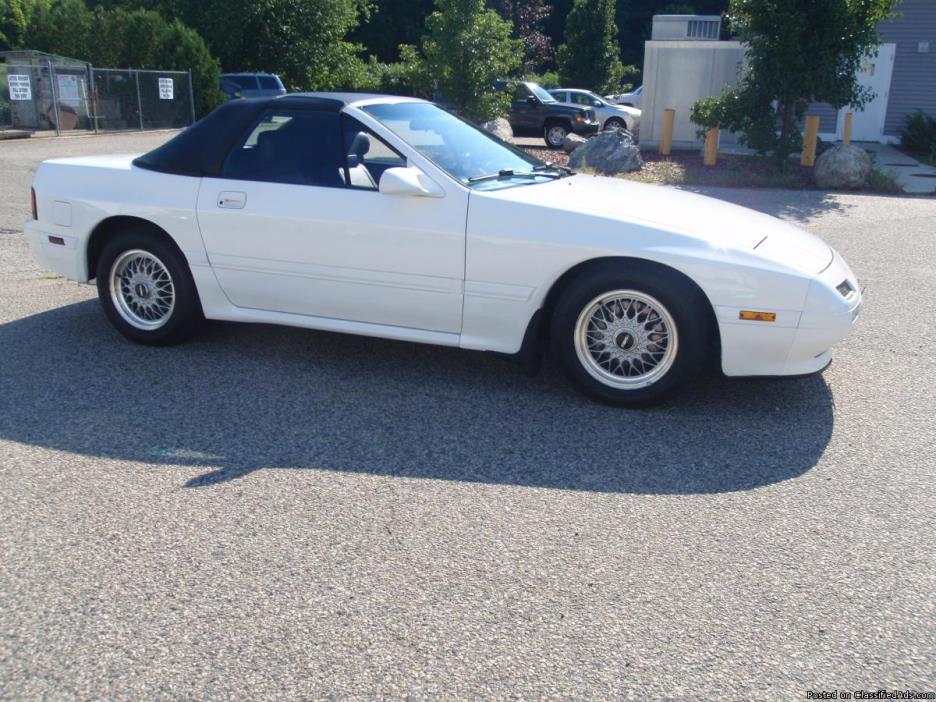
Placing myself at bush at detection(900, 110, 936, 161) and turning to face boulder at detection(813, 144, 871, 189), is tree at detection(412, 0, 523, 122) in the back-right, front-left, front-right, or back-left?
front-right

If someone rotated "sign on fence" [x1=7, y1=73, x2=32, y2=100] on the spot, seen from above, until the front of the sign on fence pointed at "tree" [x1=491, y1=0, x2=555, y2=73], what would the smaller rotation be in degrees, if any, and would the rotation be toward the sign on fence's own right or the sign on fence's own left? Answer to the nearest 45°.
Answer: approximately 135° to the sign on fence's own left

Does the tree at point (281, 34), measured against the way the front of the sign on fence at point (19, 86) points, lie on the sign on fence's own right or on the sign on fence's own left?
on the sign on fence's own left

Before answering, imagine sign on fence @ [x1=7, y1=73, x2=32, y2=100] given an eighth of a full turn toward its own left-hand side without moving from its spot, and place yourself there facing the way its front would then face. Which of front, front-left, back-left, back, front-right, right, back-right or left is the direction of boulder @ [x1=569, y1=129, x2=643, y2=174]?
front

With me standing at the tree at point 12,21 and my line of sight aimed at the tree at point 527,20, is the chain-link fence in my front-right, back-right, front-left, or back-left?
front-right

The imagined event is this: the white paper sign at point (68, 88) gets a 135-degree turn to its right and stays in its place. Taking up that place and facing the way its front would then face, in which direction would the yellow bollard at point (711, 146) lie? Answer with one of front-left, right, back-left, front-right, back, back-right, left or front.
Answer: back

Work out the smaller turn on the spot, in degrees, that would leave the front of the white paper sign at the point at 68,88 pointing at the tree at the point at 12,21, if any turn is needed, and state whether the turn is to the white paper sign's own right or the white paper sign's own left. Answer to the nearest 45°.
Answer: approximately 180°

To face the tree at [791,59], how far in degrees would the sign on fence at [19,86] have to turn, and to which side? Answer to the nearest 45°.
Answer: approximately 45° to its left

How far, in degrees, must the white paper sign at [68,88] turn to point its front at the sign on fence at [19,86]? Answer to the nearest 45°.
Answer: approximately 45° to its right

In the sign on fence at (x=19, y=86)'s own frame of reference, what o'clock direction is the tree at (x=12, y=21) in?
The tree is roughly at 6 o'clock from the sign on fence.

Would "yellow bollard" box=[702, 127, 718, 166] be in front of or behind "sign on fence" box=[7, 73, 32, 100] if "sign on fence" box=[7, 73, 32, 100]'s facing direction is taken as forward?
in front

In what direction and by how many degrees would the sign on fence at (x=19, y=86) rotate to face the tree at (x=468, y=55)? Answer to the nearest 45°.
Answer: approximately 45° to its left

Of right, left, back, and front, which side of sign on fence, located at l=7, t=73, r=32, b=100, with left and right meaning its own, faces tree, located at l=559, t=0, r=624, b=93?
left

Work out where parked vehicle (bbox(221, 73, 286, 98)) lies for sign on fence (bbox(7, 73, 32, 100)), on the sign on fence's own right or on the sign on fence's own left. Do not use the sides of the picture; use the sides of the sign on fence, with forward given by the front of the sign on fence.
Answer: on the sign on fence's own left

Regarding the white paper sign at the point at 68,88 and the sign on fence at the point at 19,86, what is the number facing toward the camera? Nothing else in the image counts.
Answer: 2

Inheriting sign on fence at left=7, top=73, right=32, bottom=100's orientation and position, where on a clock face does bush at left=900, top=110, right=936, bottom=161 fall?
The bush is roughly at 10 o'clock from the sign on fence.

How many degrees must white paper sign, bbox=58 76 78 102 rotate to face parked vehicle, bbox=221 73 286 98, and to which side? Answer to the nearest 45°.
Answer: approximately 135° to its left

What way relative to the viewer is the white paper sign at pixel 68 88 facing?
toward the camera

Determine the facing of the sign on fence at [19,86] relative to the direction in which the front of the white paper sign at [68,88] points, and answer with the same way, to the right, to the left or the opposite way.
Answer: the same way
